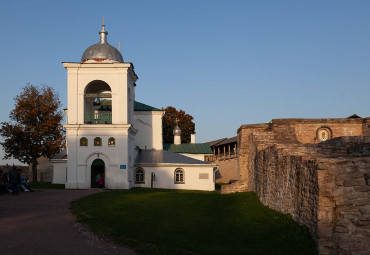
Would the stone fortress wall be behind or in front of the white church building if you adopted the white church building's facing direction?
in front

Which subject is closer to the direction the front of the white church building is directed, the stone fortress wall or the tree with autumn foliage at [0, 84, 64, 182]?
the stone fortress wall

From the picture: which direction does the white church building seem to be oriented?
toward the camera

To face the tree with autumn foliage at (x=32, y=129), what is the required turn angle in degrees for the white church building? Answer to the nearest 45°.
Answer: approximately 135° to its right
